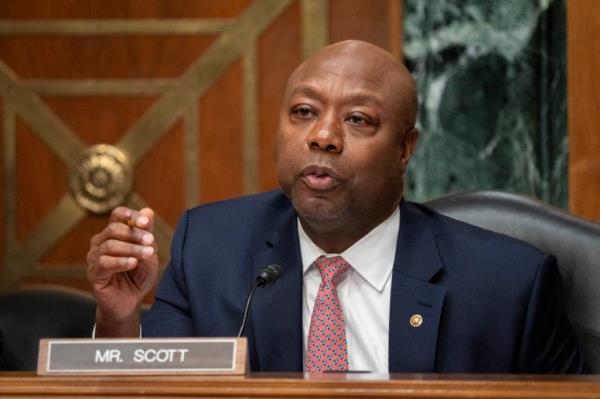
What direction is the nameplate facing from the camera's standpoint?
toward the camera

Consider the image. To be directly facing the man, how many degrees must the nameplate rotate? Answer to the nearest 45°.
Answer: approximately 135° to its left

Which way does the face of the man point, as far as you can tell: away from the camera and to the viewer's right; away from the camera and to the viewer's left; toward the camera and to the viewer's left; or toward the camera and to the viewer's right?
toward the camera and to the viewer's left
